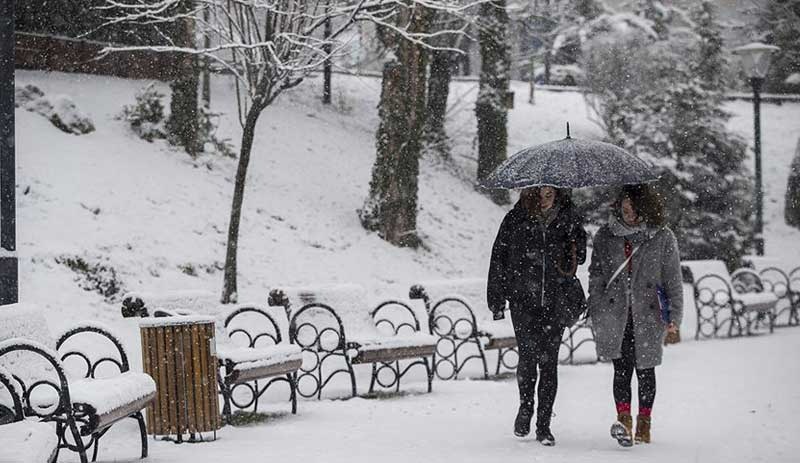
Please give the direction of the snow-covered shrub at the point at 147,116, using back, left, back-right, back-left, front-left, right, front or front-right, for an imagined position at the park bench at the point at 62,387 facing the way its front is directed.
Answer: back-left

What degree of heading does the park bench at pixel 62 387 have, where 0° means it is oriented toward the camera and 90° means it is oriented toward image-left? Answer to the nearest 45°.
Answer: approximately 315°

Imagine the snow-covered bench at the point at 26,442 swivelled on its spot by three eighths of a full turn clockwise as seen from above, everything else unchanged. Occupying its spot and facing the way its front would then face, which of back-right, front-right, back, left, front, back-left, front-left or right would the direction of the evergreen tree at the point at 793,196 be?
back-right

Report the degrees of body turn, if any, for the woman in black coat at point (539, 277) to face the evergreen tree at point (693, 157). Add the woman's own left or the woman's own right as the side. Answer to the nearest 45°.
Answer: approximately 180°

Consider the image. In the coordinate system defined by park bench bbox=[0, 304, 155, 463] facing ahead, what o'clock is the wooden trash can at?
The wooden trash can is roughly at 9 o'clock from the park bench.

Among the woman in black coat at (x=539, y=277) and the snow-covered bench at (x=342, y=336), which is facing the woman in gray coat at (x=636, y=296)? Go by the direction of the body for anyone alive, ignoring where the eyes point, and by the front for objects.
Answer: the snow-covered bench

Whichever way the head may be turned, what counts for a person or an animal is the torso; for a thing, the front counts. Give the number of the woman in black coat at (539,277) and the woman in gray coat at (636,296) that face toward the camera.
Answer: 2

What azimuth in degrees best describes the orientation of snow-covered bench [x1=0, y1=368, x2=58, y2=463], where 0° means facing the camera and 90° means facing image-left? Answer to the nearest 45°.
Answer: approximately 315°

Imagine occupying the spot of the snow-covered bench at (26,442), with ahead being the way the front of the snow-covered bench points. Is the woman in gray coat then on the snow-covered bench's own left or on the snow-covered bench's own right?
on the snow-covered bench's own left

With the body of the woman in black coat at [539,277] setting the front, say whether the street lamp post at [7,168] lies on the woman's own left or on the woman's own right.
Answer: on the woman's own right

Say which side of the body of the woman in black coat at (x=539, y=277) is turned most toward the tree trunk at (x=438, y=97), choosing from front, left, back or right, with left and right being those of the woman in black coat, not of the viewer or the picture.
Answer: back

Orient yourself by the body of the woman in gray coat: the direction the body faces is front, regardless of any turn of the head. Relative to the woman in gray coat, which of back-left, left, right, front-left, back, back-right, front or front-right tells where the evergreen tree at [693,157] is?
back
